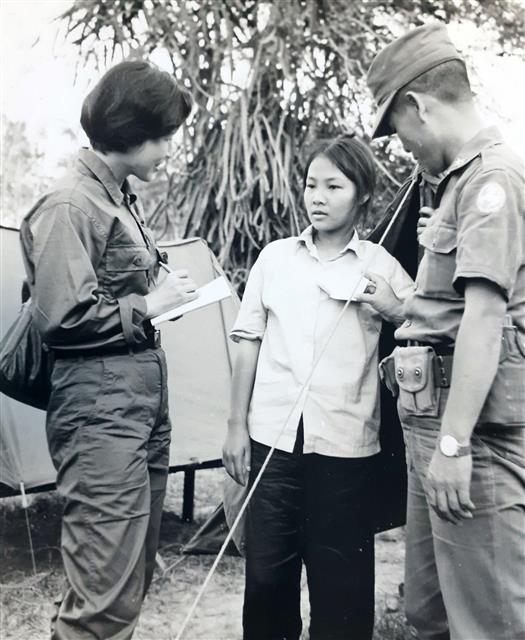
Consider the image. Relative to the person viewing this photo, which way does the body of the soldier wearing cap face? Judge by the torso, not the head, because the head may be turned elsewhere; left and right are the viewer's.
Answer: facing to the left of the viewer

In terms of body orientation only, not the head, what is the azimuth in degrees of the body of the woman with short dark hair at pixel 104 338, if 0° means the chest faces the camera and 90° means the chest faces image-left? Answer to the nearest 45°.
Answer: approximately 270°

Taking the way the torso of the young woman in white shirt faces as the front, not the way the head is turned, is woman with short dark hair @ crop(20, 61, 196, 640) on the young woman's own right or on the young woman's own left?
on the young woman's own right

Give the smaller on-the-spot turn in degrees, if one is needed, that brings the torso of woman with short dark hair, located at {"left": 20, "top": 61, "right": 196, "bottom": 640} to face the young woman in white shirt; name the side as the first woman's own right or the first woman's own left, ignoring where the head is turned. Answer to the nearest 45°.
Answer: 0° — they already face them

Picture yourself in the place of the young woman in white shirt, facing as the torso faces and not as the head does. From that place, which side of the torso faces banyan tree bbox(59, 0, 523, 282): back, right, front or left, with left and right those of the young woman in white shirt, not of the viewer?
back

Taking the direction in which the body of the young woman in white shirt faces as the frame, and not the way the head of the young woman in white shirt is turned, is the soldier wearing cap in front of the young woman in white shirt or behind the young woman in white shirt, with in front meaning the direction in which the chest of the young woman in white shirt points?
in front

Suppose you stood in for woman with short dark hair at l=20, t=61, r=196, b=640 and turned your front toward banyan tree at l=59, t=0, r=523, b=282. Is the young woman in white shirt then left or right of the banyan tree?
right

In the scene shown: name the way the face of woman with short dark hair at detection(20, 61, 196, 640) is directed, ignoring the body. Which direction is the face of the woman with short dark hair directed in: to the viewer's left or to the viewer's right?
to the viewer's right

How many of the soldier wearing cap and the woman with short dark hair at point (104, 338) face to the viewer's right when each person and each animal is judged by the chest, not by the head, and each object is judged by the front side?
1

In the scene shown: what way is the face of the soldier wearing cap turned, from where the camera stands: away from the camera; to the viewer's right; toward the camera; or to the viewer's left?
to the viewer's left
